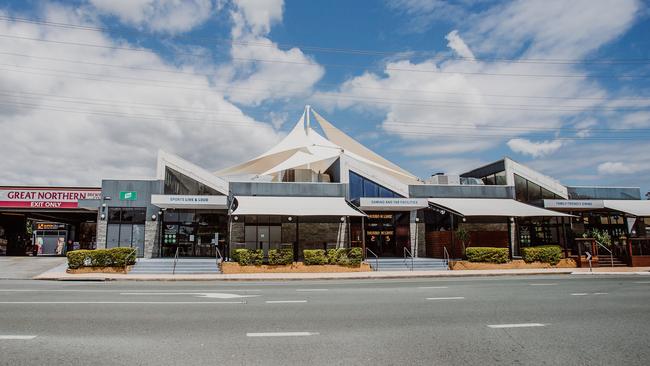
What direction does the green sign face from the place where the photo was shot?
facing the viewer

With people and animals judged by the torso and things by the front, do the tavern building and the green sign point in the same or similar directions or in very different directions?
same or similar directions

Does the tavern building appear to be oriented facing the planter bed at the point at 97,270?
no

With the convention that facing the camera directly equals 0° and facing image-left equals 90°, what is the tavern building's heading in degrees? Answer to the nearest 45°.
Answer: approximately 0°

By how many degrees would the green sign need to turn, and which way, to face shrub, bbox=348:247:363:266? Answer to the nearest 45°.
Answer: approximately 45° to its left

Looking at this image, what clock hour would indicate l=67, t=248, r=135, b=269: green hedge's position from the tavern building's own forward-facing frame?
The green hedge is roughly at 2 o'clock from the tavern building.

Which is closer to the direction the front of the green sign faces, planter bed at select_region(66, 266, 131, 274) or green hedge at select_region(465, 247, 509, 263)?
the planter bed

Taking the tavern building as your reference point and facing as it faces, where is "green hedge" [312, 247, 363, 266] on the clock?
The green hedge is roughly at 12 o'clock from the tavern building.

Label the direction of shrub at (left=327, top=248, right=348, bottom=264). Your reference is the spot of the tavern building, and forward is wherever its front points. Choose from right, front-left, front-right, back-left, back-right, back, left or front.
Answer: front

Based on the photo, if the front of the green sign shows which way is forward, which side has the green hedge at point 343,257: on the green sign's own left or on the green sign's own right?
on the green sign's own left

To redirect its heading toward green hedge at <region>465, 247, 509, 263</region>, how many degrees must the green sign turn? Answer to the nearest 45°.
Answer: approximately 45° to its left
